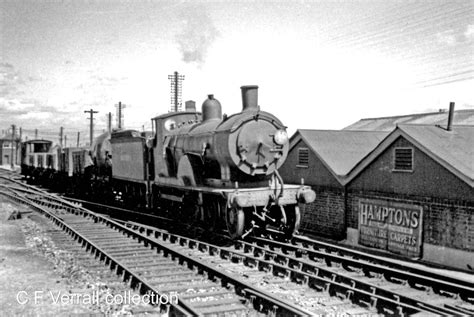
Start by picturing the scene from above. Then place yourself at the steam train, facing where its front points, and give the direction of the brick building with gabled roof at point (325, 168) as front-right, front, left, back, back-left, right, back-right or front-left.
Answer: left

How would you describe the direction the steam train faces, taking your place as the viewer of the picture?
facing the viewer and to the right of the viewer

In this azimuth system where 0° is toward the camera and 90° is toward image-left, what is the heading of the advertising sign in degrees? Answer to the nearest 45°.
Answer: approximately 45°

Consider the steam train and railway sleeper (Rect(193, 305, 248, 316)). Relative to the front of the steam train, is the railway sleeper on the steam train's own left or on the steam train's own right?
on the steam train's own right

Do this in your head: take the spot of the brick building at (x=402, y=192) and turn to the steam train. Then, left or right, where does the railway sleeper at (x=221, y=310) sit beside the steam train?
left

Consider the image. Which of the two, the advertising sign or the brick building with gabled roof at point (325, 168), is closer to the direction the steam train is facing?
the advertising sign

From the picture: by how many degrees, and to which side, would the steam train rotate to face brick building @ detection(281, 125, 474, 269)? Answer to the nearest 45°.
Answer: approximately 45° to its left

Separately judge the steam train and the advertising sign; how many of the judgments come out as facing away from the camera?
0

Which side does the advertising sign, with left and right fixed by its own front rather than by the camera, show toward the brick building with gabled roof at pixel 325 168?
right
